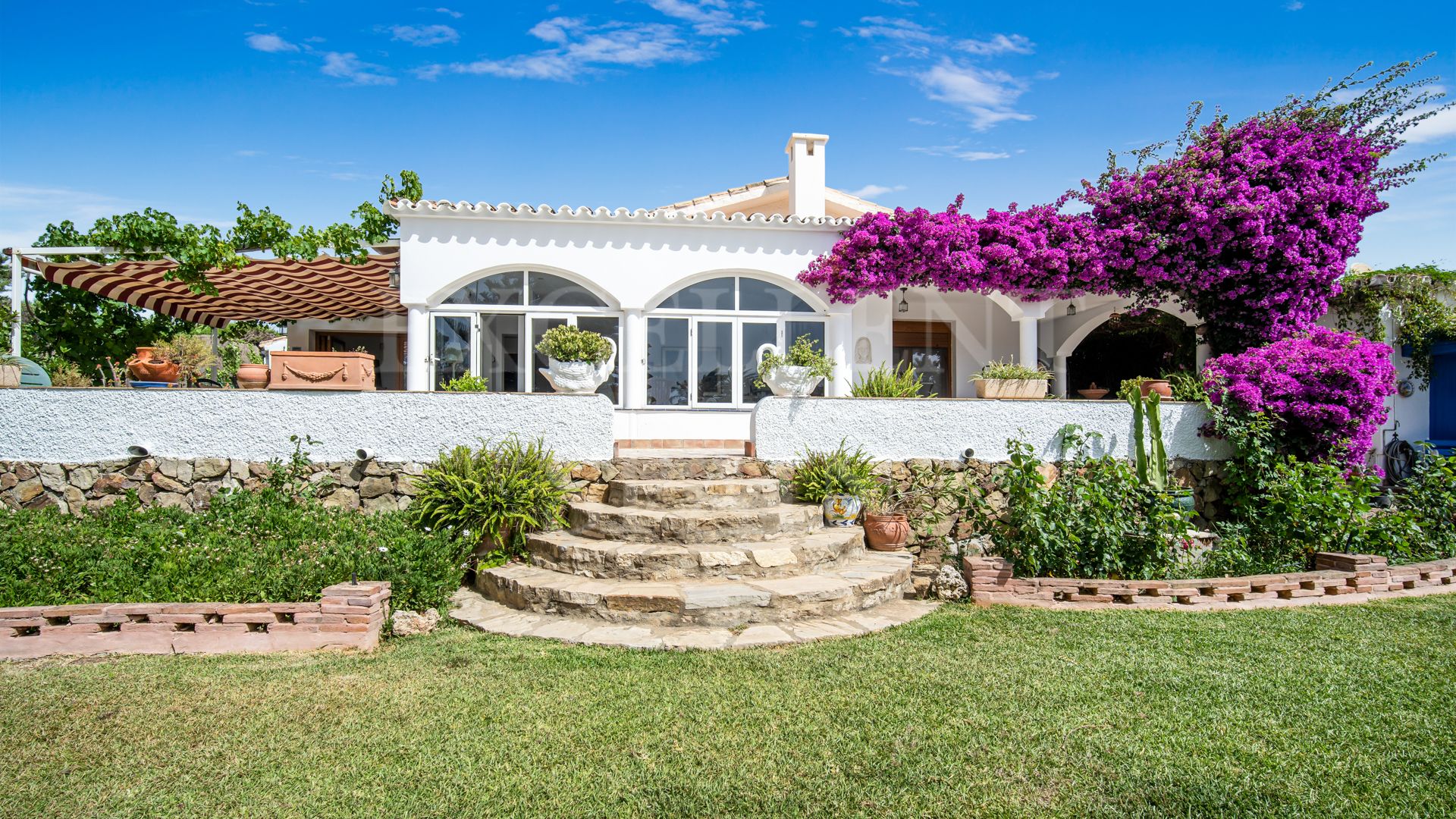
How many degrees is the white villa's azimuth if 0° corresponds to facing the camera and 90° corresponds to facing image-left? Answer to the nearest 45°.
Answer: approximately 0°

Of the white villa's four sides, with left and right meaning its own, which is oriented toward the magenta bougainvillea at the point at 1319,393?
left

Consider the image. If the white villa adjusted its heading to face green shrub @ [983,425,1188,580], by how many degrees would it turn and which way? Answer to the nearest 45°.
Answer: approximately 45° to its left

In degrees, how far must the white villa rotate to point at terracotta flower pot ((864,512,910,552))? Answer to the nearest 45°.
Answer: approximately 45° to its left

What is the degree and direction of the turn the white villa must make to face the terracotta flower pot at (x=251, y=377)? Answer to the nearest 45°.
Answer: approximately 45° to its right

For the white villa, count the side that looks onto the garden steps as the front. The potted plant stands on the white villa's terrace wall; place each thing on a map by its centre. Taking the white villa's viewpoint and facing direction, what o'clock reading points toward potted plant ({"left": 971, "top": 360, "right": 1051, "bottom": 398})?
The potted plant is roughly at 10 o'clock from the white villa.

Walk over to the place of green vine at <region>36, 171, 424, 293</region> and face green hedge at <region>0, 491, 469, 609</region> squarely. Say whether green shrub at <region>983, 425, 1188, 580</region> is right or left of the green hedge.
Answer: left

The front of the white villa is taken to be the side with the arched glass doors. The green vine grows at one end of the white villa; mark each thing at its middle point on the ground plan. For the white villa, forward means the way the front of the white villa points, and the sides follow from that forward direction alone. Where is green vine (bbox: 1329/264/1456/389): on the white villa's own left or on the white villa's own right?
on the white villa's own left
